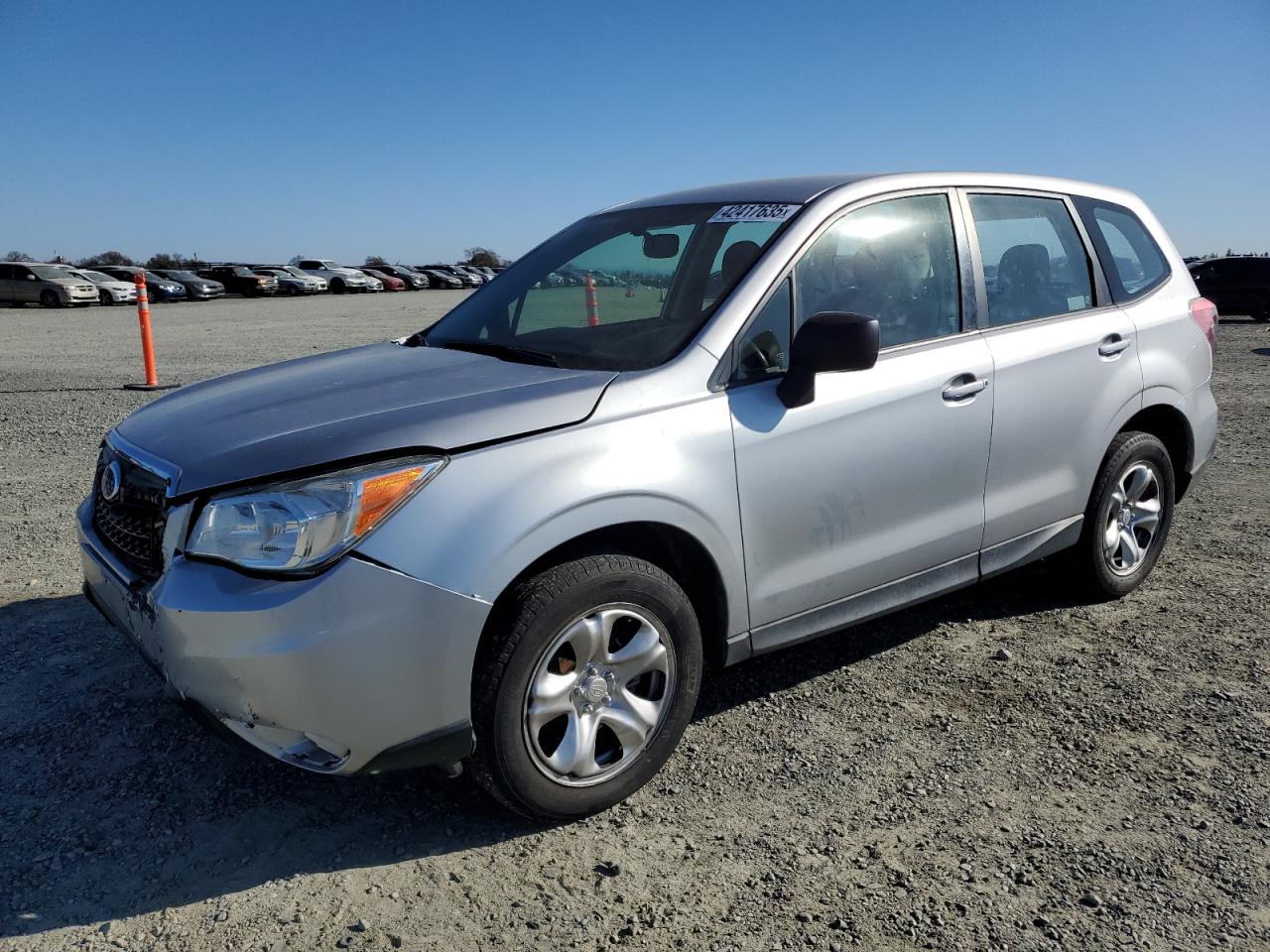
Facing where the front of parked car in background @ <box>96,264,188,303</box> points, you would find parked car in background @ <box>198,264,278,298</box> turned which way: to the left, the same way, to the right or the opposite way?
the same way

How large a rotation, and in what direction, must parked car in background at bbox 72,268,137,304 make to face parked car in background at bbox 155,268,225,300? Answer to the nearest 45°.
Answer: approximately 90° to its left

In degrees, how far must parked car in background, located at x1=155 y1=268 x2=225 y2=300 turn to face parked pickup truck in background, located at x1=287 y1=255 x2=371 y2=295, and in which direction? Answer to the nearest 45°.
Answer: approximately 90° to its left

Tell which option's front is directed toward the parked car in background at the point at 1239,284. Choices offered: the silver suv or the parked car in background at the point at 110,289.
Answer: the parked car in background at the point at 110,289

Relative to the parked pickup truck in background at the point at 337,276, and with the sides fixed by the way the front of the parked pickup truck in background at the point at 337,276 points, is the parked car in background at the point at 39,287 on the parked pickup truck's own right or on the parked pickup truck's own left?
on the parked pickup truck's own right

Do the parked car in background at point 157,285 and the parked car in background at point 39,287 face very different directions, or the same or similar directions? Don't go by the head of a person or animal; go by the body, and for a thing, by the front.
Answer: same or similar directions

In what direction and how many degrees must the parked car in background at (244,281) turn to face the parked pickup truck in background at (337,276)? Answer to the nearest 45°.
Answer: approximately 90° to its left

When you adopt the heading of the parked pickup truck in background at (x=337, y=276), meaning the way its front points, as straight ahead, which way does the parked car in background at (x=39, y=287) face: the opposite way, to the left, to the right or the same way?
the same way

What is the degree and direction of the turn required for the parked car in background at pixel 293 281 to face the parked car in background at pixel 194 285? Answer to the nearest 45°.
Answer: approximately 90° to its right

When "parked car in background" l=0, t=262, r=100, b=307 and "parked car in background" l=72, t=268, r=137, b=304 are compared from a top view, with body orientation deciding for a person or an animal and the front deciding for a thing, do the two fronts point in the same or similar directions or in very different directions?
same or similar directions

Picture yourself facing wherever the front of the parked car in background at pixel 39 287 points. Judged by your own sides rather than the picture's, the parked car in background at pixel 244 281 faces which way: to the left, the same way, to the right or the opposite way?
the same way

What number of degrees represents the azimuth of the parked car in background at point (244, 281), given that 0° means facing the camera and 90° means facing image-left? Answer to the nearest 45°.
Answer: approximately 315°

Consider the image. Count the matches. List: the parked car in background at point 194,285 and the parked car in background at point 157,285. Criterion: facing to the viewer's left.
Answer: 0

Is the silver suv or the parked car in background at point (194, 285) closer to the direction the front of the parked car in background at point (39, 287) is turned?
the silver suv

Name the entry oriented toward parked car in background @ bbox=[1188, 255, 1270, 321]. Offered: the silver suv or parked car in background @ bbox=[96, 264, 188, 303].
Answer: parked car in background @ bbox=[96, 264, 188, 303]

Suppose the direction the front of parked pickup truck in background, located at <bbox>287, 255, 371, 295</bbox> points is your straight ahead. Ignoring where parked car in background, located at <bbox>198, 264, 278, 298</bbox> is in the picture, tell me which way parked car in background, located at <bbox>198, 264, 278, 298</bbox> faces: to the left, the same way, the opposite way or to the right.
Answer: the same way

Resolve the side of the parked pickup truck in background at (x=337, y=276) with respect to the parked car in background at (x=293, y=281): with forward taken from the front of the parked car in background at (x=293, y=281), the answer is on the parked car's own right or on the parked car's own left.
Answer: on the parked car's own left

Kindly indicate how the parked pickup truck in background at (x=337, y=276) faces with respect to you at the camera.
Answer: facing the viewer and to the right of the viewer
